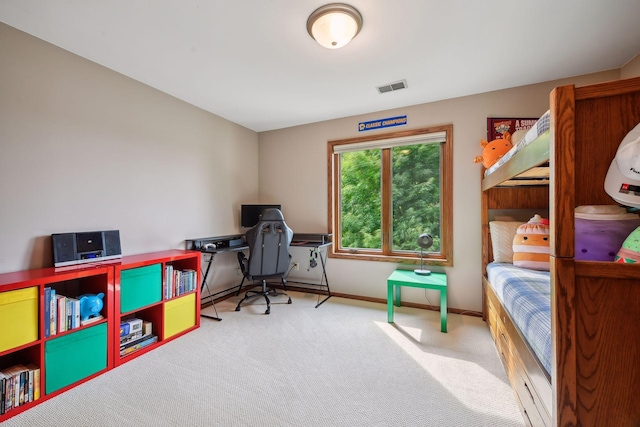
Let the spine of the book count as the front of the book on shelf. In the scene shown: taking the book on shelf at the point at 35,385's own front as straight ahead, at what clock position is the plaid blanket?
The plaid blanket is roughly at 12 o'clock from the book on shelf.

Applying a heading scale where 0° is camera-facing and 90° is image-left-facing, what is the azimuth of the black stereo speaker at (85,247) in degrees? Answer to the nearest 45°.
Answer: approximately 315°

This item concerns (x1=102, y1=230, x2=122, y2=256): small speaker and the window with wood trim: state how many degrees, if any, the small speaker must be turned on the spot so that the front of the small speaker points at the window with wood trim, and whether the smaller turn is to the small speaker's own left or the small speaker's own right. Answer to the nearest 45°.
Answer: approximately 45° to the small speaker's own left
